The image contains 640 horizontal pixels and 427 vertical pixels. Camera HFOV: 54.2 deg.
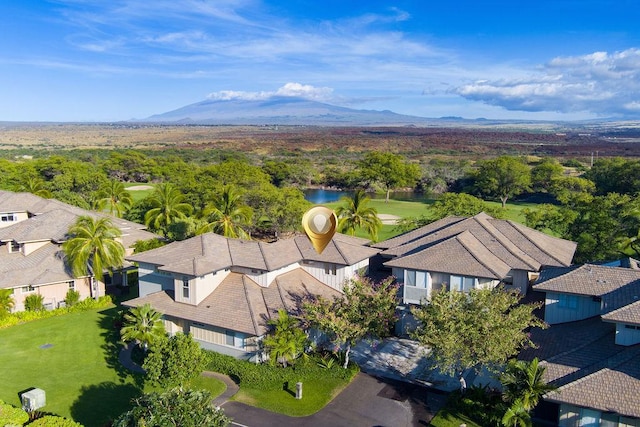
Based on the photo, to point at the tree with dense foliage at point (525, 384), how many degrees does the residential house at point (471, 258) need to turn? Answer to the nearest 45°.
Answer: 0° — it already faces it

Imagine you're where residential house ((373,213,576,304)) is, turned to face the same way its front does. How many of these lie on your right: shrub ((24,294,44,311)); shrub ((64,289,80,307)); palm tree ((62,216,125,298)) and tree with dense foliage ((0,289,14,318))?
4

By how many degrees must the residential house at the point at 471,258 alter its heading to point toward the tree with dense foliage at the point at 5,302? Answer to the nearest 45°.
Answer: approximately 90° to its right

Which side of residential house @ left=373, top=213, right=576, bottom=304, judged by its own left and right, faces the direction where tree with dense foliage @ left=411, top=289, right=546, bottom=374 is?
front

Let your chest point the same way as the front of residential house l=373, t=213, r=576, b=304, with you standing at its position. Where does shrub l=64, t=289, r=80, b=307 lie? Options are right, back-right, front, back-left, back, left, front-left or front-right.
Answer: right

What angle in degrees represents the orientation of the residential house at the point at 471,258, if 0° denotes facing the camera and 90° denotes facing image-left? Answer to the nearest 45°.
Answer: approximately 0°

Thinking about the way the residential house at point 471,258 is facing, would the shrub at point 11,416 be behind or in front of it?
in front

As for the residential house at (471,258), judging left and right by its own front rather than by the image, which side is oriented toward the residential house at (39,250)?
right

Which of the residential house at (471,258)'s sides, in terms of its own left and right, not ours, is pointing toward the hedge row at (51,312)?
right

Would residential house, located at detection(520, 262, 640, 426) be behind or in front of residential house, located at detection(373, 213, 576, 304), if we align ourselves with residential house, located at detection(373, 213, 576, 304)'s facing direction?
in front

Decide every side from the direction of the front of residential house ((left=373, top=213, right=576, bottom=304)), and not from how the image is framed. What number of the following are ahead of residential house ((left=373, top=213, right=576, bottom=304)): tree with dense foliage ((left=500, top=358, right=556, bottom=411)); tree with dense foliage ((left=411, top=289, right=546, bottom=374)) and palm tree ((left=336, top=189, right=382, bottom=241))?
2

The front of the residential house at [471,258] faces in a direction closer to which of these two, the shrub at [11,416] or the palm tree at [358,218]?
the shrub

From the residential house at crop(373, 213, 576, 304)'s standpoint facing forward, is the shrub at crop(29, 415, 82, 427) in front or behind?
in front

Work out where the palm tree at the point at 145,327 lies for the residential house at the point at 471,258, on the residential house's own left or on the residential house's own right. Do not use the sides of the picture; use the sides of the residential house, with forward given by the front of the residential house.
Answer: on the residential house's own right
